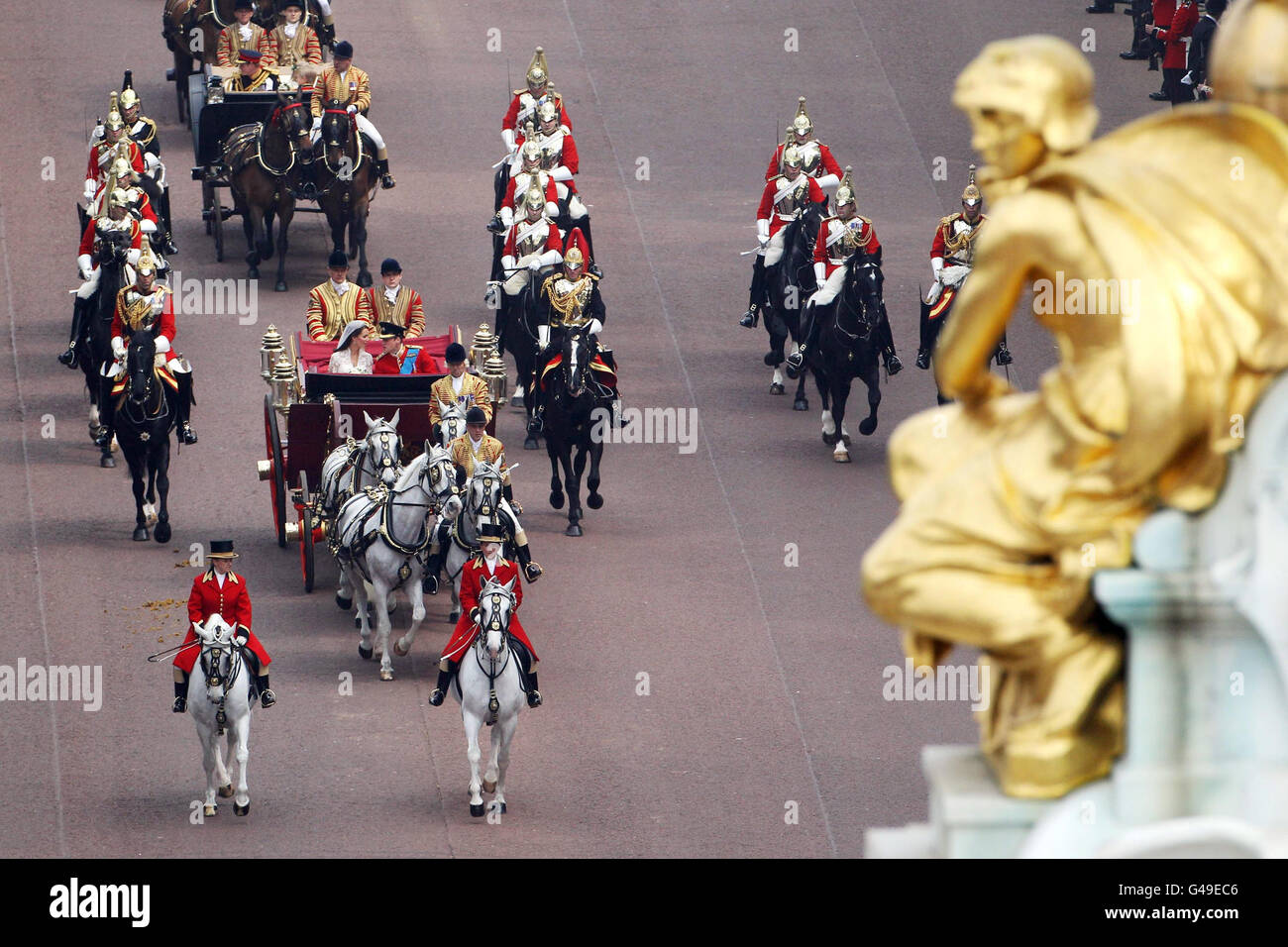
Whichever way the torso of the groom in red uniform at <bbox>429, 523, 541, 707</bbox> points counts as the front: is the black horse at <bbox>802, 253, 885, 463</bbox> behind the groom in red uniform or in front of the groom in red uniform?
behind

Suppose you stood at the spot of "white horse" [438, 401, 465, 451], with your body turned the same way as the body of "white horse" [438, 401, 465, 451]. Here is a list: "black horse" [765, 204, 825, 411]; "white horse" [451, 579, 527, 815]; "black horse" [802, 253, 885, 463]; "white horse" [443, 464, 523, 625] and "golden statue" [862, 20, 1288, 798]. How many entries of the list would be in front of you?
3

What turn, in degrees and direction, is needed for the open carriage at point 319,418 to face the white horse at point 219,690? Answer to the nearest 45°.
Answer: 0° — it already faces it

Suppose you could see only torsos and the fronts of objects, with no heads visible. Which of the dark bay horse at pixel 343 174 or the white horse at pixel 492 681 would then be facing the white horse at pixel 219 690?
the dark bay horse

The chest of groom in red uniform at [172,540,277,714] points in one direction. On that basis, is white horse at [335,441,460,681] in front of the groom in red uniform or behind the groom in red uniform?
behind

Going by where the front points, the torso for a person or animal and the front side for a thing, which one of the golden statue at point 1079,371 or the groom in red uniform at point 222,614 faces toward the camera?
the groom in red uniform

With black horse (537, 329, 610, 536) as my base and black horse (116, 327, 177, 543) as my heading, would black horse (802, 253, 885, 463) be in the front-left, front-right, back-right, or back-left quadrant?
back-right

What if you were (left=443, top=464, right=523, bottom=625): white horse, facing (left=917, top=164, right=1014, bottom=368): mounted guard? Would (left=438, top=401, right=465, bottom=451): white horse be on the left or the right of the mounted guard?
left

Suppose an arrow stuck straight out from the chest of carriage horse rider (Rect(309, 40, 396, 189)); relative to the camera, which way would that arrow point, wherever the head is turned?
toward the camera

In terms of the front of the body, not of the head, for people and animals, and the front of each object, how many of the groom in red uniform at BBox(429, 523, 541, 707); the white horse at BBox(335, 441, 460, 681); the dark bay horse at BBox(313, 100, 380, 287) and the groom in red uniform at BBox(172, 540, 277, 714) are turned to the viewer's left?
0

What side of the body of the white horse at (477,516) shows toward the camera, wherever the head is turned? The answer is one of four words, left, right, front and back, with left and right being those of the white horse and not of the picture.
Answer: front

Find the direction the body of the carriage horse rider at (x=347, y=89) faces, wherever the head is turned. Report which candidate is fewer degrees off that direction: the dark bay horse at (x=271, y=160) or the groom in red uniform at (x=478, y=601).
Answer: the groom in red uniform

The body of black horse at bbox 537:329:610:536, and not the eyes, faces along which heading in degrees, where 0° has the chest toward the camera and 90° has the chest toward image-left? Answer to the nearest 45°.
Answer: approximately 0°

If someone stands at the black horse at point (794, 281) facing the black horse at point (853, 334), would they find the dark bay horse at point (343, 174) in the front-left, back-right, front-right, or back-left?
back-right

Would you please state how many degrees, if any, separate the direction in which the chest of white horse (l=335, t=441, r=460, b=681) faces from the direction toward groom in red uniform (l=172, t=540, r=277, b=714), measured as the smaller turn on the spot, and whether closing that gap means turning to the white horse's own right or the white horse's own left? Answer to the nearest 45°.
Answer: approximately 90° to the white horse's own right

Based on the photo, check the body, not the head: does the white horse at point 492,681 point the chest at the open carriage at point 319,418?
no

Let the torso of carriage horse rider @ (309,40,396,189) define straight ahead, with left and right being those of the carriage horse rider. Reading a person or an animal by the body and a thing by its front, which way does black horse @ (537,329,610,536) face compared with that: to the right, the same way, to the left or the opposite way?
the same way

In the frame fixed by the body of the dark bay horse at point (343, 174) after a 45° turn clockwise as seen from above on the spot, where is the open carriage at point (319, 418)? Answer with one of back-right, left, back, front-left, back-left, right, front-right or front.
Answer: front-left

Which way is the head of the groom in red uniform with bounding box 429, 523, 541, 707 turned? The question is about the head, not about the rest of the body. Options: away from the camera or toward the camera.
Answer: toward the camera

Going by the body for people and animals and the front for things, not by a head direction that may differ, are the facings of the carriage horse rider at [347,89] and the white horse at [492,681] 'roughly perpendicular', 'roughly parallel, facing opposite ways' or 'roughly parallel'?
roughly parallel

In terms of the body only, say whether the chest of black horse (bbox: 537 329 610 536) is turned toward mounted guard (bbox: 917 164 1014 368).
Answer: no
